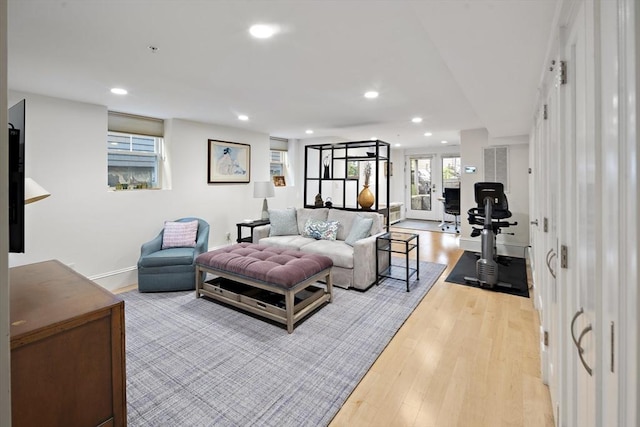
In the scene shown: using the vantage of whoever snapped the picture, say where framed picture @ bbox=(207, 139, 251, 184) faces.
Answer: facing the viewer and to the right of the viewer

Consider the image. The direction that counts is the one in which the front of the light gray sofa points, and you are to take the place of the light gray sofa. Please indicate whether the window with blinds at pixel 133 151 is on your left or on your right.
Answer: on your right

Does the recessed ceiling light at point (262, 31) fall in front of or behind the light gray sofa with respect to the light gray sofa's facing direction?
in front

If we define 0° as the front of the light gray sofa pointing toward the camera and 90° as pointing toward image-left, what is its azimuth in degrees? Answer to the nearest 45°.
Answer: approximately 45°

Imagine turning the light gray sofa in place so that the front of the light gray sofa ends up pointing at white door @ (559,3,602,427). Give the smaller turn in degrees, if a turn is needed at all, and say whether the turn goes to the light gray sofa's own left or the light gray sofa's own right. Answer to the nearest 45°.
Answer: approximately 45° to the light gray sofa's own left

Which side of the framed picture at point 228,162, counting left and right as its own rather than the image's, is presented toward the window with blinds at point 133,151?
right
